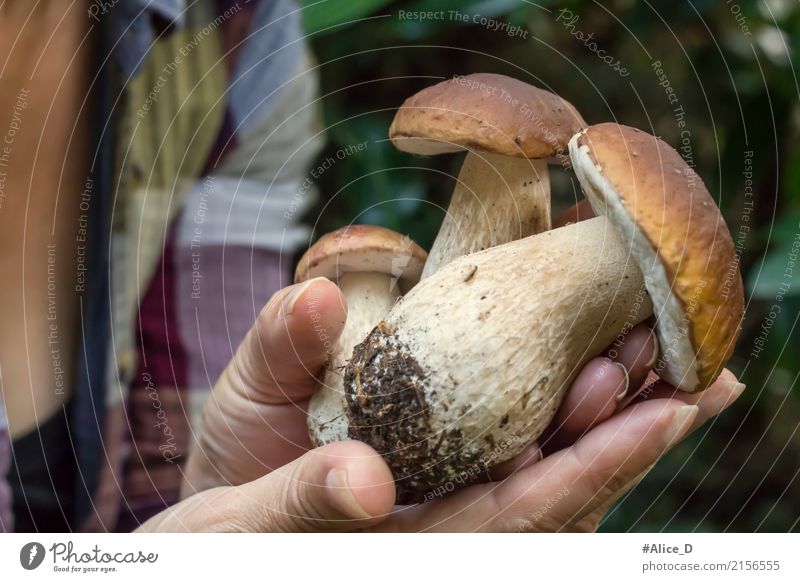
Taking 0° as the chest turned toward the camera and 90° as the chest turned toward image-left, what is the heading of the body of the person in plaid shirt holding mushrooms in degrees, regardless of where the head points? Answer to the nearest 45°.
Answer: approximately 0°
